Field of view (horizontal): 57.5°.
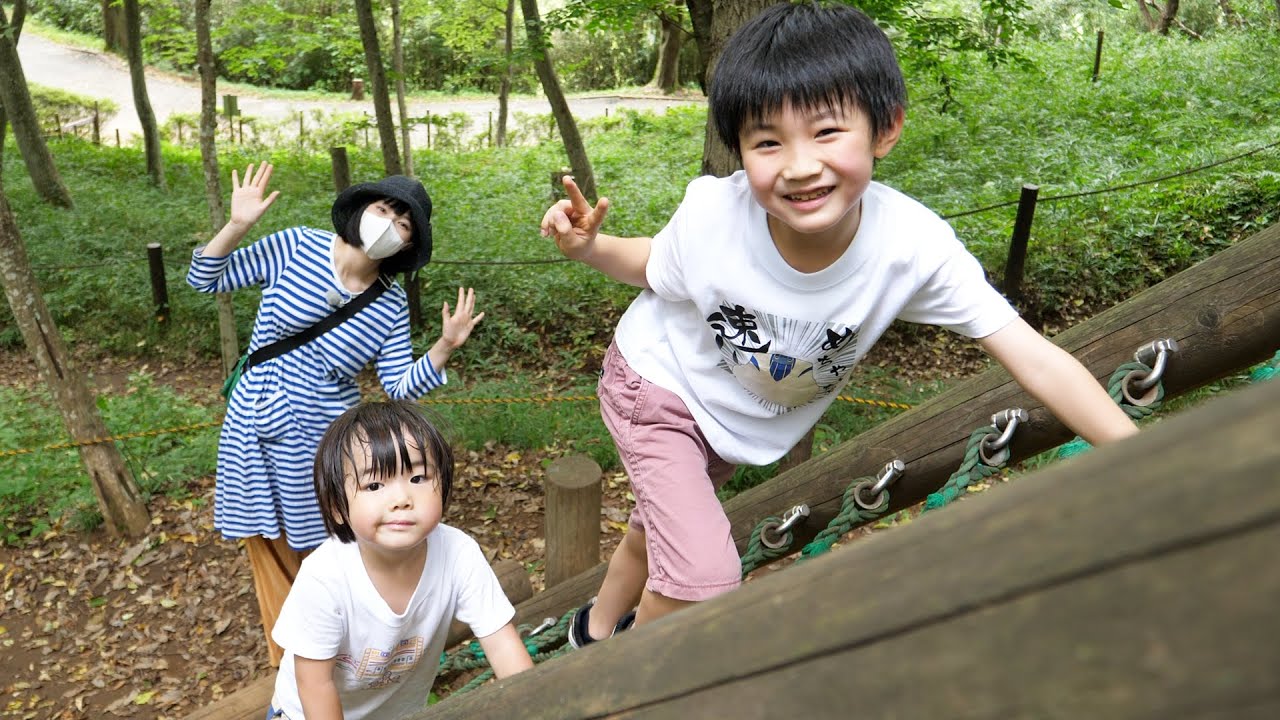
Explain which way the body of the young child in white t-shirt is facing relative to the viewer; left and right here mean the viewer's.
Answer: facing the viewer and to the right of the viewer

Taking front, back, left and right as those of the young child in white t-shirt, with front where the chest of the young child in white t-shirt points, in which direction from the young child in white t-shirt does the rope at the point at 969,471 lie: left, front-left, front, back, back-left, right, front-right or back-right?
front-left

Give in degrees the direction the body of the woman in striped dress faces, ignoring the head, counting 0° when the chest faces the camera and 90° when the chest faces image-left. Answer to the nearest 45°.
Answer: approximately 0°

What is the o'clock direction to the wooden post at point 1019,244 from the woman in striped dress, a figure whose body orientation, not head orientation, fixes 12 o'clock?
The wooden post is roughly at 8 o'clock from the woman in striped dress.

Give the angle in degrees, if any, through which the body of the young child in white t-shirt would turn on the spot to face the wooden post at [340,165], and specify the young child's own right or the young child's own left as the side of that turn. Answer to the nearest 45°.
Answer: approximately 135° to the young child's own left

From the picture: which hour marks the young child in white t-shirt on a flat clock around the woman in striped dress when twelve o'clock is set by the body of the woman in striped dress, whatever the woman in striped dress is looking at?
The young child in white t-shirt is roughly at 12 o'clock from the woman in striped dress.

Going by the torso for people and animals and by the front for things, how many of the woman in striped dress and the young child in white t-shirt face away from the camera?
0

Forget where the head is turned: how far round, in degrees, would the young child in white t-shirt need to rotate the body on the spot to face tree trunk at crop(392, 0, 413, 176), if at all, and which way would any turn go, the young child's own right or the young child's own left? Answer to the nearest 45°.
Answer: approximately 135° to the young child's own left

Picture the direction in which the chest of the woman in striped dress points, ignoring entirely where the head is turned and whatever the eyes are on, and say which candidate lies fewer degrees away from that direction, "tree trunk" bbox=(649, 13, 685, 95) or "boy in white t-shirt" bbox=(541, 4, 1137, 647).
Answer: the boy in white t-shirt

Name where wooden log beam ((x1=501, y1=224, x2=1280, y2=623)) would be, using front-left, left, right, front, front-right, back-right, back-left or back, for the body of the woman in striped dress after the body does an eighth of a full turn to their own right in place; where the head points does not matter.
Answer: left

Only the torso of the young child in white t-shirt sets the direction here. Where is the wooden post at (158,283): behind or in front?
behind

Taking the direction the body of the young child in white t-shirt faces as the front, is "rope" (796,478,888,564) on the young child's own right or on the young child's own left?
on the young child's own left

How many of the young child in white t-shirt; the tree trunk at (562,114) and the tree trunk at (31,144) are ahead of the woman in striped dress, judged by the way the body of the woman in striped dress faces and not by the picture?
1

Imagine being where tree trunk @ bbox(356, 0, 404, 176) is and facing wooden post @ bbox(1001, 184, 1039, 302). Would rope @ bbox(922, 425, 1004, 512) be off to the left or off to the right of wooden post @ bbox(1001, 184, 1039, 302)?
right
